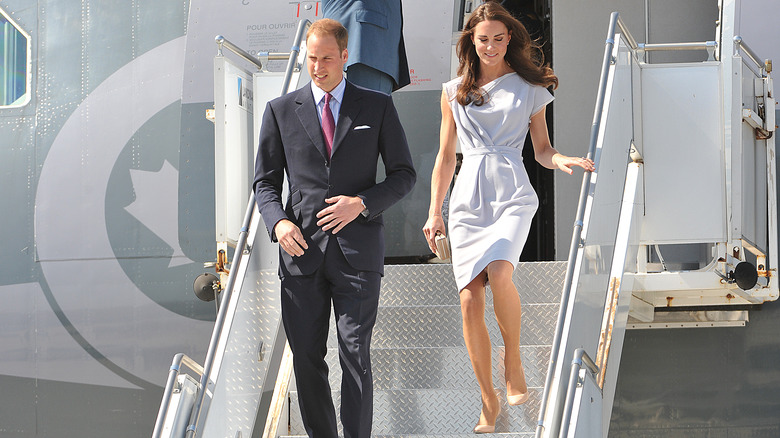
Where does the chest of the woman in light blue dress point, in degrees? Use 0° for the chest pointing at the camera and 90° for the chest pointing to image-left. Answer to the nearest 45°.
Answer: approximately 0°

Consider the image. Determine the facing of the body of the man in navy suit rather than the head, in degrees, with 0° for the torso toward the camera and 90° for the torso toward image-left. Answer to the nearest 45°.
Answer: approximately 0°

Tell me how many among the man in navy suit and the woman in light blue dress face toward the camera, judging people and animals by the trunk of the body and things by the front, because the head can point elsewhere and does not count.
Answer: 2

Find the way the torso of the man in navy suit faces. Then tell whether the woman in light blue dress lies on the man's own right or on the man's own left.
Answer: on the man's own left
